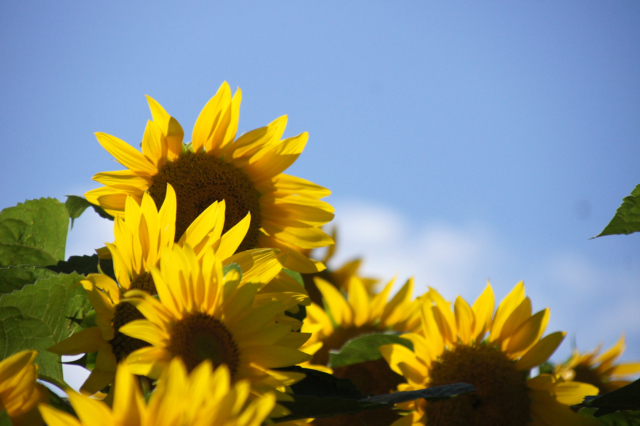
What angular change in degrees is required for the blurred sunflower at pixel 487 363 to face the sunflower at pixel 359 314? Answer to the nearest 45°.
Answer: approximately 135° to its right

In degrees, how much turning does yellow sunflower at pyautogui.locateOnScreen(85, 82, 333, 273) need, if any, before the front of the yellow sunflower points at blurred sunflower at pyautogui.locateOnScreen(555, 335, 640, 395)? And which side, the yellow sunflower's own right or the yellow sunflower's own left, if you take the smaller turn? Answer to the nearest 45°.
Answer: approximately 135° to the yellow sunflower's own left
